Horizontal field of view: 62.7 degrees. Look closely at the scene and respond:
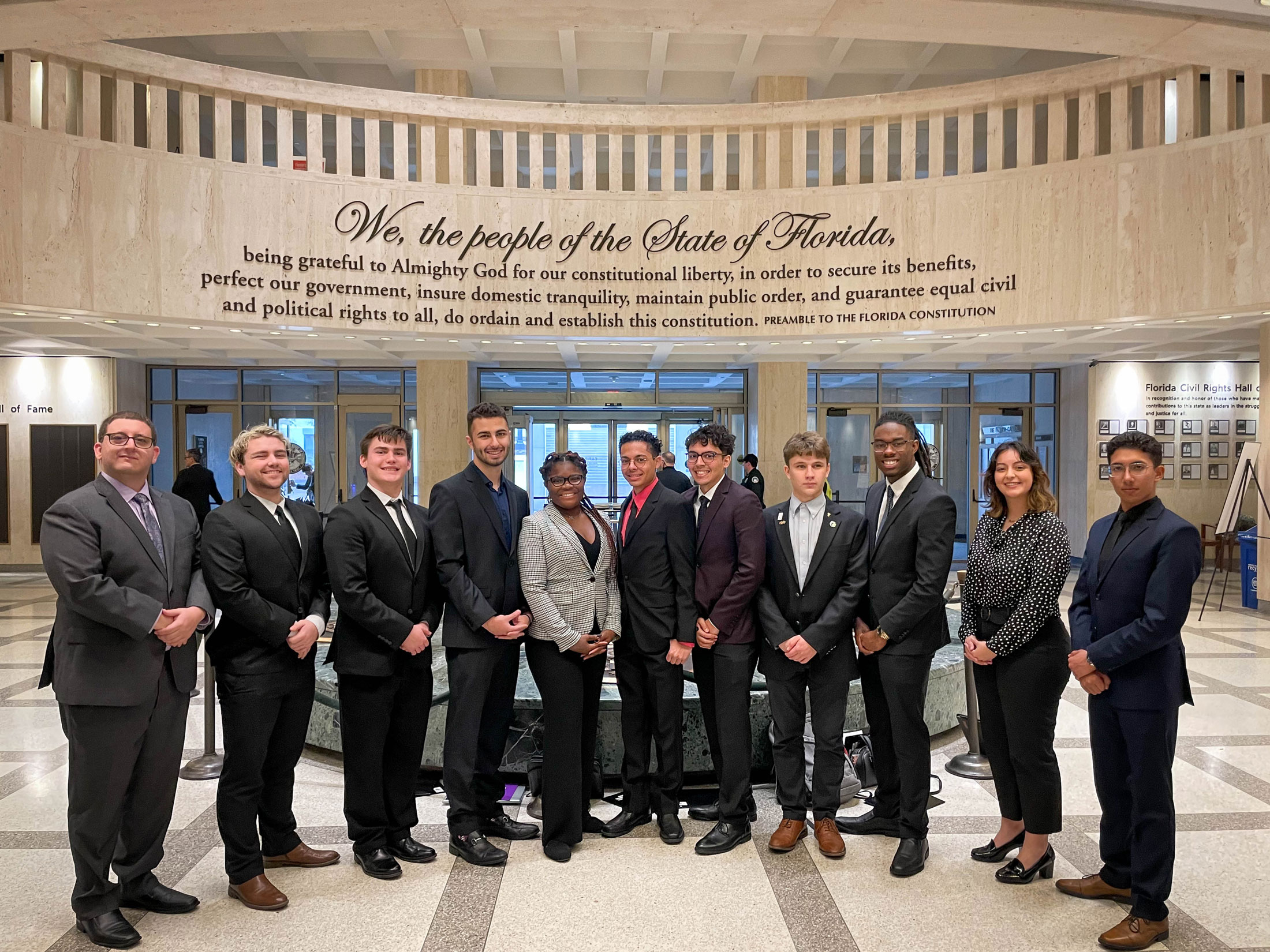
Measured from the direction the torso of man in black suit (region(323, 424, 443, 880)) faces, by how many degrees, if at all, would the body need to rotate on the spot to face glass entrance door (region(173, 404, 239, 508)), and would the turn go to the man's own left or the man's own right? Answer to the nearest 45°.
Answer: approximately 135° to the man's own left

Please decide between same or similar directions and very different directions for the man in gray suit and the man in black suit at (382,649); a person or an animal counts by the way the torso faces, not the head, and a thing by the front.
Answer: same or similar directions

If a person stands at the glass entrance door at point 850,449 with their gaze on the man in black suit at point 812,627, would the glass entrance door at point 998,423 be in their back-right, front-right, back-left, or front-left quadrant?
back-left

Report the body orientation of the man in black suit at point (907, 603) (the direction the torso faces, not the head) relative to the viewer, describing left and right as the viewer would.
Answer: facing the viewer and to the left of the viewer

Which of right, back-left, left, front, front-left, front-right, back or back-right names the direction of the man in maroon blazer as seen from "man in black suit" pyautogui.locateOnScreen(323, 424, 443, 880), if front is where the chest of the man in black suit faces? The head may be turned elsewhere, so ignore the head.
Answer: front-left

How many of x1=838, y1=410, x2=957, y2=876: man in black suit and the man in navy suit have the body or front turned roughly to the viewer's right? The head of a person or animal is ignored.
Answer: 0

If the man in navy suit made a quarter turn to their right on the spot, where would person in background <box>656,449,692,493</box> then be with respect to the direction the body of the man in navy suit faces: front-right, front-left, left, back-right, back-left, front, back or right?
front

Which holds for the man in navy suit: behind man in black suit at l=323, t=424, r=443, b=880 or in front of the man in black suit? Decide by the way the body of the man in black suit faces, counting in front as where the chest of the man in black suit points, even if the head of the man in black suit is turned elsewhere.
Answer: in front

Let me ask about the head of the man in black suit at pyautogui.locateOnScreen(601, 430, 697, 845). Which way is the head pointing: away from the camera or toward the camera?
toward the camera

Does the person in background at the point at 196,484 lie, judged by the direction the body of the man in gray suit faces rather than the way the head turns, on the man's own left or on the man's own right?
on the man's own left

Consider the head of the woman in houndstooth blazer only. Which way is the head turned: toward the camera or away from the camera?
toward the camera

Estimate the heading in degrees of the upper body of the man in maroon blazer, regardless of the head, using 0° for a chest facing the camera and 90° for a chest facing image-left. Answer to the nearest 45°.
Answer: approximately 45°

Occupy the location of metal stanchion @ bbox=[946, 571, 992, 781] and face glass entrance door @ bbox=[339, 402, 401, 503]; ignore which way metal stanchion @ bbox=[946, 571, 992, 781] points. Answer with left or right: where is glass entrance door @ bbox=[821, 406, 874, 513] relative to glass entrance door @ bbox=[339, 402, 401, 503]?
right

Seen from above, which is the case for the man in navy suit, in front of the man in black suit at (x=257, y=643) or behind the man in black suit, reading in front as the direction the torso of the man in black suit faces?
in front

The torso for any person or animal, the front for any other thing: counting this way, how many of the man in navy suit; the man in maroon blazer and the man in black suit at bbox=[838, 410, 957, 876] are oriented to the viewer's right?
0

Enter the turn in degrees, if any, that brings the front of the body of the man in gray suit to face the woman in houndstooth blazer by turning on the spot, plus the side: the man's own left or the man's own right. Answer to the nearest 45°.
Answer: approximately 45° to the man's own left

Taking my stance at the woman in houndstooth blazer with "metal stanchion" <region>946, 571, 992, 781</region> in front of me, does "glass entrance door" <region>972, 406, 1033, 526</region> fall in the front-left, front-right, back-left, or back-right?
front-left

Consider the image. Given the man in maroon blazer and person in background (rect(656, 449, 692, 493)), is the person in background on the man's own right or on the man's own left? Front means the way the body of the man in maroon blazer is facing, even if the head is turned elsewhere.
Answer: on the man's own right

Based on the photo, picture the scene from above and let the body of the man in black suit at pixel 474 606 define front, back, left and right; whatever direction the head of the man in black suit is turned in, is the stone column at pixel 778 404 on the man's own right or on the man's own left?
on the man's own left

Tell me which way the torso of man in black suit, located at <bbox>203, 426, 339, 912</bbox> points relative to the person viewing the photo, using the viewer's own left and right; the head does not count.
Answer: facing the viewer and to the right of the viewer
